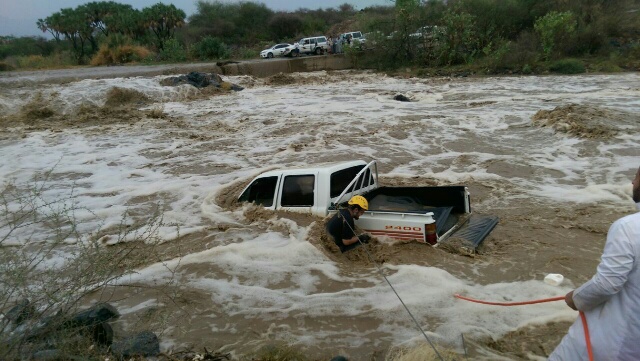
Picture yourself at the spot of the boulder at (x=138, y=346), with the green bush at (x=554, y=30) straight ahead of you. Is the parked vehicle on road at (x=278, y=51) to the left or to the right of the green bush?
left

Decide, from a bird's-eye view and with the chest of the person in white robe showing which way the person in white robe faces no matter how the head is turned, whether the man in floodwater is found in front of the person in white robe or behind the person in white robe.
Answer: in front

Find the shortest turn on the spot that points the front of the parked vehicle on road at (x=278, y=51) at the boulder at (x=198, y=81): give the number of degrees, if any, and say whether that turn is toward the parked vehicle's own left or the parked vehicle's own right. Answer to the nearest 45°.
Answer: approximately 45° to the parked vehicle's own left

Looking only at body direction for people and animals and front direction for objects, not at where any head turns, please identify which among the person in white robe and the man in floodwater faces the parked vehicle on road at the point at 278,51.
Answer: the person in white robe

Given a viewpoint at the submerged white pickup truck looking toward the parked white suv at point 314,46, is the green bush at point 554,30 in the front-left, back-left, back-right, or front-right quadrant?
front-right

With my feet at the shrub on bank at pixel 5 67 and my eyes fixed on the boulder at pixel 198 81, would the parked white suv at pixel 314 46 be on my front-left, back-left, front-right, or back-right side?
front-left

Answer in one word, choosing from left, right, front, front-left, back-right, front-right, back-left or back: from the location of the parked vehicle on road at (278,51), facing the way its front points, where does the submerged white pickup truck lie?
front-left

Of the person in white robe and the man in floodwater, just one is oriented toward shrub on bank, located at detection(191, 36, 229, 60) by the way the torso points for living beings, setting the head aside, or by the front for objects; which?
the person in white robe

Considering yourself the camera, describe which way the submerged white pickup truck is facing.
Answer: facing away from the viewer and to the left of the viewer

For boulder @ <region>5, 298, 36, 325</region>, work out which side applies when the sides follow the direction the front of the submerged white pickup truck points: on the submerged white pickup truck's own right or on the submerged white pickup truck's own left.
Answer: on the submerged white pickup truck's own left

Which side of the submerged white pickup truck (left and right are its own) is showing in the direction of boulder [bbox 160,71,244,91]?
front

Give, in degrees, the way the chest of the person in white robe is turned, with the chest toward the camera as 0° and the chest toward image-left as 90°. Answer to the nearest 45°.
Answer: approximately 135°

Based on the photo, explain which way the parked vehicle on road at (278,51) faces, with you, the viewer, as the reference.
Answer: facing the viewer and to the left of the viewer

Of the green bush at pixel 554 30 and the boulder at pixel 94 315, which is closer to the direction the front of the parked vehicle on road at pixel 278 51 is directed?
the boulder

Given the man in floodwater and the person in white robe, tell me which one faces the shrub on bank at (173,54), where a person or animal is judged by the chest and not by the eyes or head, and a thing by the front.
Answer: the person in white robe
